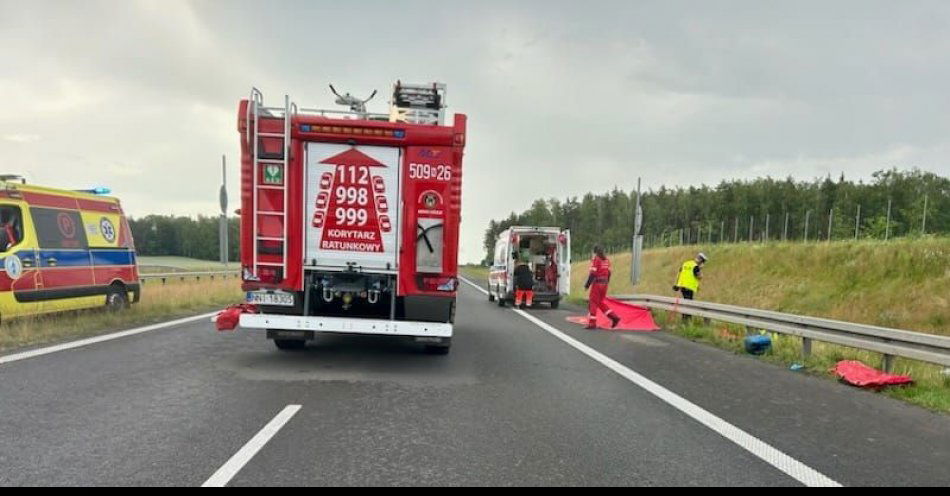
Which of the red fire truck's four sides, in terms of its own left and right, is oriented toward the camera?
back

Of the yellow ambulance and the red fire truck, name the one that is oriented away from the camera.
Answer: the red fire truck

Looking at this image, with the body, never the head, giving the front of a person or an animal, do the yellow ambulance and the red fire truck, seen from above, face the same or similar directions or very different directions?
very different directions

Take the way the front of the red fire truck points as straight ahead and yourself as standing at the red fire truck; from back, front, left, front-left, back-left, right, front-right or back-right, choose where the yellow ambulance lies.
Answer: front-left

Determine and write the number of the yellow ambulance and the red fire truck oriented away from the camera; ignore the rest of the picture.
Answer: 1

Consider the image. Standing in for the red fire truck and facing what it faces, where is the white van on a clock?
The white van is roughly at 1 o'clock from the red fire truck.

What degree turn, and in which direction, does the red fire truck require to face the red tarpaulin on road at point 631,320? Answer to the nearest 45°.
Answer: approximately 45° to its right

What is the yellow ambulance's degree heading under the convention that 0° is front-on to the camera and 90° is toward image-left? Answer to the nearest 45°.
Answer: approximately 45°
